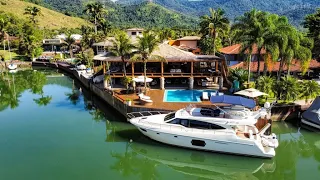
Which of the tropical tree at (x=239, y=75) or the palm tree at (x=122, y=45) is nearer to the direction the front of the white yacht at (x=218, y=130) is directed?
the palm tree

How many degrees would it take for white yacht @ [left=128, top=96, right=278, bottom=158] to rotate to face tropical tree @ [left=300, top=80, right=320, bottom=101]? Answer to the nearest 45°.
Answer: approximately 135° to its right

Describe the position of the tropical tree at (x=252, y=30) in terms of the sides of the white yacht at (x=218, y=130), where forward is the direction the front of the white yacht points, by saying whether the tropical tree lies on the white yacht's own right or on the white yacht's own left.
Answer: on the white yacht's own right

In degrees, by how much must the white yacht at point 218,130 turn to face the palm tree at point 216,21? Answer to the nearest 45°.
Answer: approximately 90° to its right

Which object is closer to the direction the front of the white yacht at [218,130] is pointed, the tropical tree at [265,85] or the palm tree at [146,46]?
the palm tree

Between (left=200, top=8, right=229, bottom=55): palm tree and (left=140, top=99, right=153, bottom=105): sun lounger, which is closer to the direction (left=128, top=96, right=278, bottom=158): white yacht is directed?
the sun lounger

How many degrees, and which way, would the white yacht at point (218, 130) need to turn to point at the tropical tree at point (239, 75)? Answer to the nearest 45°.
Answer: approximately 90° to its right

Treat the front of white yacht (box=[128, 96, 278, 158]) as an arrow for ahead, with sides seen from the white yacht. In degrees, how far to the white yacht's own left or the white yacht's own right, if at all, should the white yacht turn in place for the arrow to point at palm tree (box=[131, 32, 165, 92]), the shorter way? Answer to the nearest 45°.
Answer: approximately 45° to the white yacht's own right

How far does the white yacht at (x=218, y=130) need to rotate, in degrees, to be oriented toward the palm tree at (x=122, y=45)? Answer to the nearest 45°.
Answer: approximately 45° to its right

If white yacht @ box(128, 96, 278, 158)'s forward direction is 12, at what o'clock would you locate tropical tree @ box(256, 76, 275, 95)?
The tropical tree is roughly at 4 o'clock from the white yacht.

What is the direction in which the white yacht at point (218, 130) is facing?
to the viewer's left

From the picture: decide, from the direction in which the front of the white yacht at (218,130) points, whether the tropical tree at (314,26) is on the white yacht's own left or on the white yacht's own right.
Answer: on the white yacht's own right
